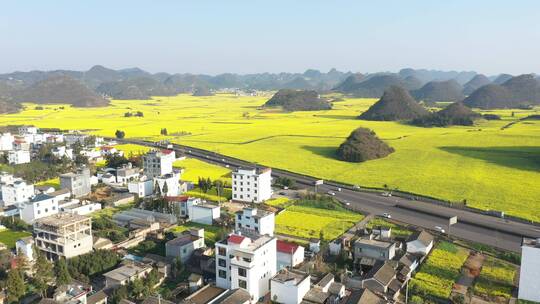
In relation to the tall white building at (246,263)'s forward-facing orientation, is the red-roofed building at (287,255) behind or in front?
behind

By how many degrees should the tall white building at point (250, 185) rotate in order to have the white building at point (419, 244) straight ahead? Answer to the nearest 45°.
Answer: approximately 90° to its left

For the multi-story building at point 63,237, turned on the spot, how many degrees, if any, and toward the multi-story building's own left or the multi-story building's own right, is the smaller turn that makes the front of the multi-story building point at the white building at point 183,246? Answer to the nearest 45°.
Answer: approximately 90° to the multi-story building's own left

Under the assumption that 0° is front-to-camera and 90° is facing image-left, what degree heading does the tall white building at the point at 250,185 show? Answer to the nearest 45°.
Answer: approximately 45°

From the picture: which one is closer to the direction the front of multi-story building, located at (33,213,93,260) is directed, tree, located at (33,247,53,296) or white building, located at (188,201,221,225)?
the tree

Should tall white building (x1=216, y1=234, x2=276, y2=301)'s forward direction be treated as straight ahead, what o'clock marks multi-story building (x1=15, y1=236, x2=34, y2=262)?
The multi-story building is roughly at 2 o'clock from the tall white building.

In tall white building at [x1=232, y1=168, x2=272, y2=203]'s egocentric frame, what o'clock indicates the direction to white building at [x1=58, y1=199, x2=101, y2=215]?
The white building is roughly at 1 o'clock from the tall white building.

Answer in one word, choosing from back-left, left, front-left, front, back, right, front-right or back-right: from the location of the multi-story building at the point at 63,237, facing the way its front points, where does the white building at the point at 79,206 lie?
back-right

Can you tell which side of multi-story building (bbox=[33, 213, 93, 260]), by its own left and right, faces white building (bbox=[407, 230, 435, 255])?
left

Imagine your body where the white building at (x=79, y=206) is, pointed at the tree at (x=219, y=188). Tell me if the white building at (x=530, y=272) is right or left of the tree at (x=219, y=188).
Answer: right

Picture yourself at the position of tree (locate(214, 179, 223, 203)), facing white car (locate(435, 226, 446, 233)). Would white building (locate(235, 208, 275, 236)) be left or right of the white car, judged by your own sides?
right
